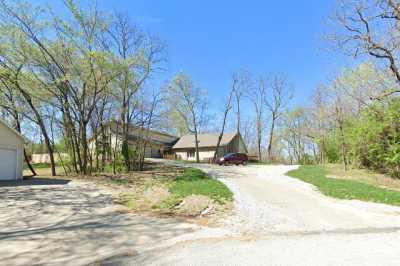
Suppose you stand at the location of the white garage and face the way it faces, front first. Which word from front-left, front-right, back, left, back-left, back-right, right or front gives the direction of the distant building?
left

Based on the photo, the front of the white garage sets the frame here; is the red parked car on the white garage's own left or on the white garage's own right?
on the white garage's own left

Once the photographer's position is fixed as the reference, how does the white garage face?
facing the viewer and to the right of the viewer

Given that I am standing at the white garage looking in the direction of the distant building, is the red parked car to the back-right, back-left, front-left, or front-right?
front-right

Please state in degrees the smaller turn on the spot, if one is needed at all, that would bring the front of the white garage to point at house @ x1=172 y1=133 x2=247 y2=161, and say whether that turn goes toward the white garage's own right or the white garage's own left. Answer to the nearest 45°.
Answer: approximately 90° to the white garage's own left

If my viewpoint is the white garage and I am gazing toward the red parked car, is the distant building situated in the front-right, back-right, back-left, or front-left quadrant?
front-left
